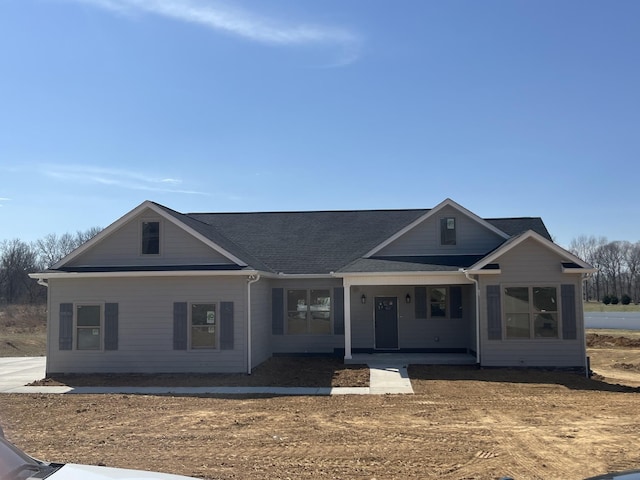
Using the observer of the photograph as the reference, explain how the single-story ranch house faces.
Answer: facing the viewer
